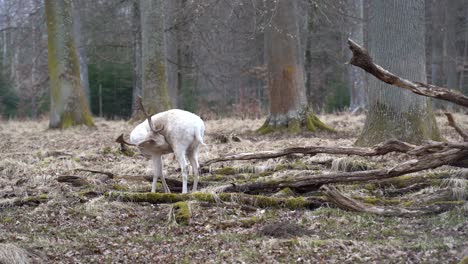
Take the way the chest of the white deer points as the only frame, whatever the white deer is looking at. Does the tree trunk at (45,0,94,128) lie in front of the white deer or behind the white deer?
in front

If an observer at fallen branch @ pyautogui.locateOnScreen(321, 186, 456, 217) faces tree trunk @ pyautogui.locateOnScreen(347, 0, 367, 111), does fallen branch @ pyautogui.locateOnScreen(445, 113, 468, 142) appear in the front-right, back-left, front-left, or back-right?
front-right

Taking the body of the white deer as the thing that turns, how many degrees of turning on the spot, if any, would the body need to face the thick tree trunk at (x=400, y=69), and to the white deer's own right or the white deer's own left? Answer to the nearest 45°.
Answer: approximately 90° to the white deer's own right

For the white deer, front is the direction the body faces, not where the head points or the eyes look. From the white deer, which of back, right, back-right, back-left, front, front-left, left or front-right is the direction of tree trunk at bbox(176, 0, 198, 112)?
front-right

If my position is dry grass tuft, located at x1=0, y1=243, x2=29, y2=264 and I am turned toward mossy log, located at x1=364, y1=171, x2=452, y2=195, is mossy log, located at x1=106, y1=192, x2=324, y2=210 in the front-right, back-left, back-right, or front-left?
front-left

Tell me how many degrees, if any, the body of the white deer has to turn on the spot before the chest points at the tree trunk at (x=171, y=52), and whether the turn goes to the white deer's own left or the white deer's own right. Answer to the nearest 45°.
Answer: approximately 45° to the white deer's own right

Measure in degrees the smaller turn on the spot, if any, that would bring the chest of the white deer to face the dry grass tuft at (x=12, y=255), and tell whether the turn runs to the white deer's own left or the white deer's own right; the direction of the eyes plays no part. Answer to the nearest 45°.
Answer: approximately 90° to the white deer's own left

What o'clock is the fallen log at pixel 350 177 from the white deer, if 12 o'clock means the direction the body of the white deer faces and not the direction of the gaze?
The fallen log is roughly at 5 o'clock from the white deer.

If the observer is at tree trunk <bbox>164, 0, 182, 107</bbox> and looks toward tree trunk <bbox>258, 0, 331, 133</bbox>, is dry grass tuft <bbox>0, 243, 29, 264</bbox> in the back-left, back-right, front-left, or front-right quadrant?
front-right

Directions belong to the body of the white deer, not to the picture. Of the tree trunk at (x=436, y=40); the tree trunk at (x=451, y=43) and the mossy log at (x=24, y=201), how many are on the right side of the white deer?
2

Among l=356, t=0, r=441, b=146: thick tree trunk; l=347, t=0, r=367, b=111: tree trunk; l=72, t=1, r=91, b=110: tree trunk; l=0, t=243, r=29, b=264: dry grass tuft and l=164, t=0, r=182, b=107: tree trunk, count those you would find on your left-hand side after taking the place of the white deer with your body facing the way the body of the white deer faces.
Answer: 1

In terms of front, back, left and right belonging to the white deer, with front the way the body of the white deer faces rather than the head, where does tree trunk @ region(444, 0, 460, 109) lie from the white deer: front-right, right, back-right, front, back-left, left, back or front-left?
right

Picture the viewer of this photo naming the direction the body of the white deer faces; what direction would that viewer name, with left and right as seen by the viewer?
facing away from the viewer and to the left of the viewer

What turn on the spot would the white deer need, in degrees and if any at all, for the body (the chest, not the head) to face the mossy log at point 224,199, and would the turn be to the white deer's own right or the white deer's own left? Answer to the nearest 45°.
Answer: approximately 180°

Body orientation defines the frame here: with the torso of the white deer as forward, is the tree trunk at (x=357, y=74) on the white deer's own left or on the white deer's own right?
on the white deer's own right

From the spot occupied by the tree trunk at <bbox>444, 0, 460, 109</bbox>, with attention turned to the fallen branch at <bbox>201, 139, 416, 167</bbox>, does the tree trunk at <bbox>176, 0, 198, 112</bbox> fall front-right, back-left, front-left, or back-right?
front-right

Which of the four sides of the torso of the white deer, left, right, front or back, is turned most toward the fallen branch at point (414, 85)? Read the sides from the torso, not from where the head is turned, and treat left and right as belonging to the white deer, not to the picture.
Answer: back

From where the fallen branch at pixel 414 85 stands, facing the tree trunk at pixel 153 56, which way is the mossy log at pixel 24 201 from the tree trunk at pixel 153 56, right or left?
left

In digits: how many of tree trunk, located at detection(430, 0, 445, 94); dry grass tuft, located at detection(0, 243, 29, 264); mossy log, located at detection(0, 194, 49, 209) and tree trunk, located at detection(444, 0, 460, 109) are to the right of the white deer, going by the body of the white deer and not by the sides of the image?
2

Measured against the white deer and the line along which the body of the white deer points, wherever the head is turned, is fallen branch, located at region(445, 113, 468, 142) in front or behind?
behind

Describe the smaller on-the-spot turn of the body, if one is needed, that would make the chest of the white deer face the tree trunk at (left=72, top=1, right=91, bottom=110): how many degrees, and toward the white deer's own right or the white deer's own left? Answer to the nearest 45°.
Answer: approximately 45° to the white deer's own right

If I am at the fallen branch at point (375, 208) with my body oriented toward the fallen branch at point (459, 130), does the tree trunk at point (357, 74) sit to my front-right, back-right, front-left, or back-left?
front-left
